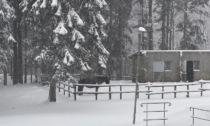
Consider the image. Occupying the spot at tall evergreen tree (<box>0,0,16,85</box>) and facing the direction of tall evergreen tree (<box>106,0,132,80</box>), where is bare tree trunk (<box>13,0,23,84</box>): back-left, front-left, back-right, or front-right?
front-left

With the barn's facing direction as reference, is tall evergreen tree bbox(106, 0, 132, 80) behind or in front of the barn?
behind

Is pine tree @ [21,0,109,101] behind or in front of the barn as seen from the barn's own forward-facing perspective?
in front

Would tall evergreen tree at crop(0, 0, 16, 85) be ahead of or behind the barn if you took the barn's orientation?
ahead

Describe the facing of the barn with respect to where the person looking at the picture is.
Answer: facing the viewer

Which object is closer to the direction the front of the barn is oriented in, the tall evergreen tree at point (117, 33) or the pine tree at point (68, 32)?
the pine tree

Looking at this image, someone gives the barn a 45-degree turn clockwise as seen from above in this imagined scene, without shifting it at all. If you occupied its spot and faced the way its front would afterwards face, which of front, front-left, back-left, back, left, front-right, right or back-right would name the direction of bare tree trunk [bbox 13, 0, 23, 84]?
front-right
